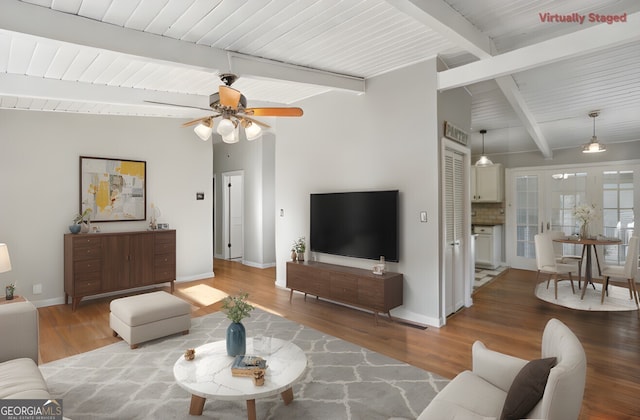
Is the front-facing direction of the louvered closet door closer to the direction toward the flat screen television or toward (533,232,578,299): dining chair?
the dining chair

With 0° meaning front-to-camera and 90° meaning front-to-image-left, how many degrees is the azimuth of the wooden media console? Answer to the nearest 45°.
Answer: approximately 45°

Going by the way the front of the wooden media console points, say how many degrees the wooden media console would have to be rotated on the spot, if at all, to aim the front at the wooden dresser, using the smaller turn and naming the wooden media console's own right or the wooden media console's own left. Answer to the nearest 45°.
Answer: approximately 45° to the wooden media console's own right

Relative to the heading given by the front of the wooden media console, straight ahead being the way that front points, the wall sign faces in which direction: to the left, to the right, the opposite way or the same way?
to the left

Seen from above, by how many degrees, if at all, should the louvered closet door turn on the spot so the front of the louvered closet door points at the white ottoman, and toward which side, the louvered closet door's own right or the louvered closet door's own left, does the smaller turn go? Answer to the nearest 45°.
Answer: approximately 90° to the louvered closet door's own right

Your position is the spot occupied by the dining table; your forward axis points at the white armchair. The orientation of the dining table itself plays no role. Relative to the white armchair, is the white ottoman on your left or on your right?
right

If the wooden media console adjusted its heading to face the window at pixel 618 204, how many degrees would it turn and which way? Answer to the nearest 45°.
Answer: approximately 180°

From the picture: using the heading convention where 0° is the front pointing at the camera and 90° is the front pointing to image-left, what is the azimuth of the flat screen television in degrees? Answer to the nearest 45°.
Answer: approximately 45°

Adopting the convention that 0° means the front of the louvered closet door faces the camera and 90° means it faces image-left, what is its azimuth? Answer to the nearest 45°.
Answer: approximately 315°

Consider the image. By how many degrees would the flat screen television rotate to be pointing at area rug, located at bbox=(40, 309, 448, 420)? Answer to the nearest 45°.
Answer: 0° — it already faces it

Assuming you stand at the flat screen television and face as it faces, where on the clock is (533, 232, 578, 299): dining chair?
The dining chair is roughly at 7 o'clock from the flat screen television.

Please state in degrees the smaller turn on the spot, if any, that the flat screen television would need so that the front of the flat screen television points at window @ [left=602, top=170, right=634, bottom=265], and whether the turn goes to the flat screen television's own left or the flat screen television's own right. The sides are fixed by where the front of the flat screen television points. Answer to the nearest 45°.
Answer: approximately 180°

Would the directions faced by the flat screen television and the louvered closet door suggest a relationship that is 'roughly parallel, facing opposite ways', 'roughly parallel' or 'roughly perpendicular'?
roughly perpendicular
